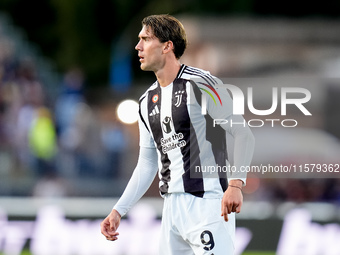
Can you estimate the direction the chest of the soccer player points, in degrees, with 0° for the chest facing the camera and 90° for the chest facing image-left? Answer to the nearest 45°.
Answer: approximately 45°

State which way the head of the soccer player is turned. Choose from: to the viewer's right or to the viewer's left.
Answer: to the viewer's left
